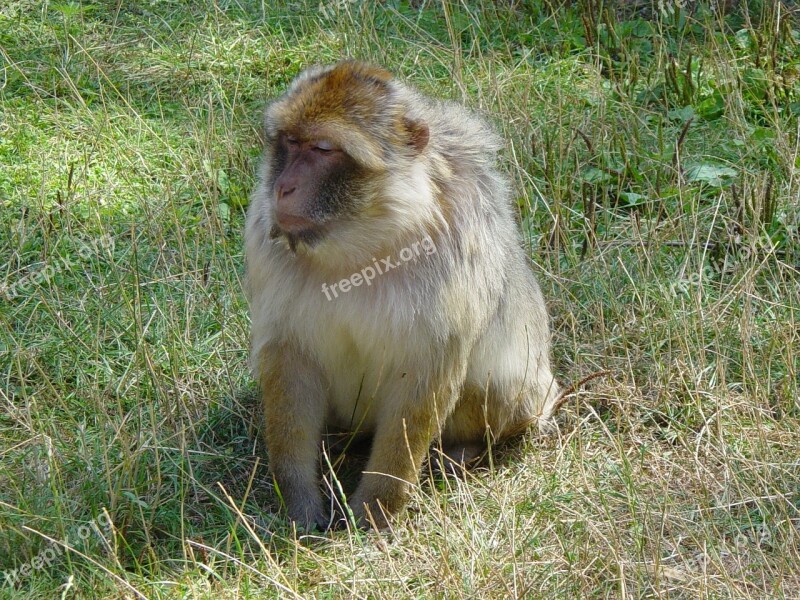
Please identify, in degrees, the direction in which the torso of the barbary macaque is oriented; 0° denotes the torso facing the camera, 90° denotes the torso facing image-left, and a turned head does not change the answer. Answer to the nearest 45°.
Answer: approximately 45°
